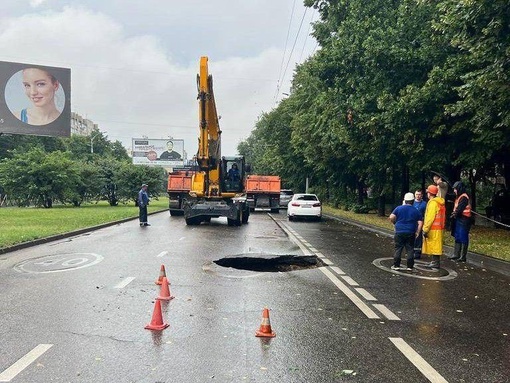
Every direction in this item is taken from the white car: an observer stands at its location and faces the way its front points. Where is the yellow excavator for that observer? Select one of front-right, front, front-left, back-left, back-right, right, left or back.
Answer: back-left

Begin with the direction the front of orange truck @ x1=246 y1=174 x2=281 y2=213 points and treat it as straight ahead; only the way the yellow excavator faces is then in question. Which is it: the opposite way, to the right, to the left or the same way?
the opposite way

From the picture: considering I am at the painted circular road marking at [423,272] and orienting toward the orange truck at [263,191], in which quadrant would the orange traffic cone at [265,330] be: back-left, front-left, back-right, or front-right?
back-left

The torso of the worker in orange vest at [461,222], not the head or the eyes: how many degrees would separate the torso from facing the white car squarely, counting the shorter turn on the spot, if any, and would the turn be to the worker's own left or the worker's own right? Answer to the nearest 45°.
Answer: approximately 45° to the worker's own right

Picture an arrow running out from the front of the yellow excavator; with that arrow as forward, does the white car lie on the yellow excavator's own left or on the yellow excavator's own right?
on the yellow excavator's own left

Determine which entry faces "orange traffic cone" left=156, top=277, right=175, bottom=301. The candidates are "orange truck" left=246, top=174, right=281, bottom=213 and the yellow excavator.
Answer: the yellow excavator

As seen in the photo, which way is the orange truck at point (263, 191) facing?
away from the camera

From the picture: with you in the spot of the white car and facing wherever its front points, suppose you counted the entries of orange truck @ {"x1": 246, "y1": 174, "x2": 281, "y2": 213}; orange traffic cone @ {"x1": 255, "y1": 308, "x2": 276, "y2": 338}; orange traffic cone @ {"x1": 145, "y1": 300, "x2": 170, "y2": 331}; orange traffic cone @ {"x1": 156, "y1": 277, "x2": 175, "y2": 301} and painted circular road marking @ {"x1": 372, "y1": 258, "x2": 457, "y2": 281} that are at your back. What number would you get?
4

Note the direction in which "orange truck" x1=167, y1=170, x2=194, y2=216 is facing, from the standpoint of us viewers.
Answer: facing away from the viewer

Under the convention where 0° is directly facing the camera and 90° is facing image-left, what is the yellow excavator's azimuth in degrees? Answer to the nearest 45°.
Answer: approximately 0°

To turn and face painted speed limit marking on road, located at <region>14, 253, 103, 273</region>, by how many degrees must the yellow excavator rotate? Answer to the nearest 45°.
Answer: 0° — it already faces it

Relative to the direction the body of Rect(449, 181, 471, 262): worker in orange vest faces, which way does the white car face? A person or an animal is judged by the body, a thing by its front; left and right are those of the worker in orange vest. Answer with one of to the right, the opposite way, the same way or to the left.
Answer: to the right
